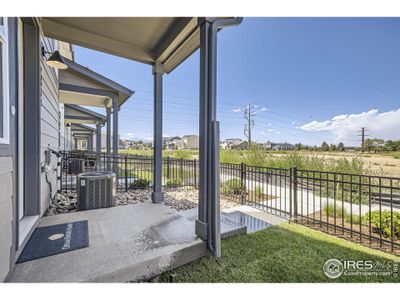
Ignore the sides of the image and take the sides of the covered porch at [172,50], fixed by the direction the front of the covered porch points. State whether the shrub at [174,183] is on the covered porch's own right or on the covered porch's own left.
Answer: on the covered porch's own left

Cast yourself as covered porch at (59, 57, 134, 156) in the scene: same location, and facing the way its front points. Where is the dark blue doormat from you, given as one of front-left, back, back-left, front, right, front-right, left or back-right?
right

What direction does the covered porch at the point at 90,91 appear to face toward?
to the viewer's right

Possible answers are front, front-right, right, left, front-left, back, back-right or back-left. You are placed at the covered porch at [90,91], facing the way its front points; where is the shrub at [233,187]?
front-right

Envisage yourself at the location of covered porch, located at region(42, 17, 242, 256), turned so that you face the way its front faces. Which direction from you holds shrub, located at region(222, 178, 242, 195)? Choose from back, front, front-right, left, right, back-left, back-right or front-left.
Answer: front-left

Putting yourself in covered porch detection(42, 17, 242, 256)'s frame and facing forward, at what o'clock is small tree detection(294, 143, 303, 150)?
The small tree is roughly at 11 o'clock from the covered porch.

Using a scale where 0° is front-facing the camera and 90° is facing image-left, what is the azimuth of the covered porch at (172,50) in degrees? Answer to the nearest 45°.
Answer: approximately 270°

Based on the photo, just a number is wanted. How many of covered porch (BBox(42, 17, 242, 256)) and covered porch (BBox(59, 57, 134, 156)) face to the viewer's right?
2

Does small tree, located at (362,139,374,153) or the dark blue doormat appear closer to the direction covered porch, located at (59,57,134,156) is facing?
the small tree

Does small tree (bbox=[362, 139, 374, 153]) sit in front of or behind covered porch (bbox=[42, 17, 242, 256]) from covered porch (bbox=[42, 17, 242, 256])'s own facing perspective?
in front

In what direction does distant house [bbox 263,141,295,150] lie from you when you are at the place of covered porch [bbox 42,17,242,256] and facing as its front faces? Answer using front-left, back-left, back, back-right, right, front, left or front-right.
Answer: front-left

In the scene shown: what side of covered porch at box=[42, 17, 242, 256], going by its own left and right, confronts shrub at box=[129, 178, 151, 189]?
left
